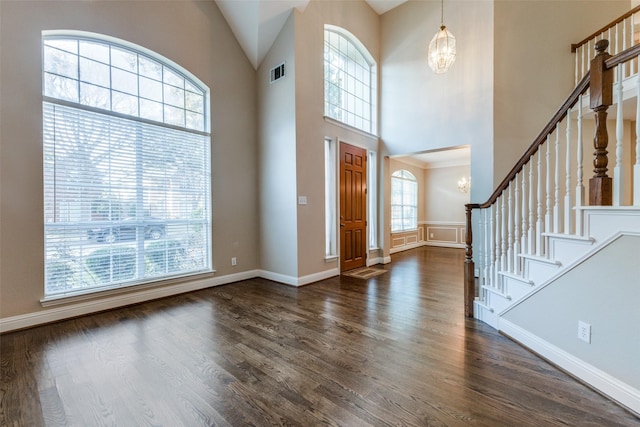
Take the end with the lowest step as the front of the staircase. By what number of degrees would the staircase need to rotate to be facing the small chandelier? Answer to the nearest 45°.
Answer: approximately 45° to its right

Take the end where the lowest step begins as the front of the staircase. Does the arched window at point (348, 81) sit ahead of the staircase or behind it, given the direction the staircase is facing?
ahead

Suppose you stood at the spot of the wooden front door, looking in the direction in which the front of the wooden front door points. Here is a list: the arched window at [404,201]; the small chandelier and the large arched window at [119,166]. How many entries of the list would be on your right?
1

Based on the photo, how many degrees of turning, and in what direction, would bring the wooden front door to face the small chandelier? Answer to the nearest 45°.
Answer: approximately 90° to its left

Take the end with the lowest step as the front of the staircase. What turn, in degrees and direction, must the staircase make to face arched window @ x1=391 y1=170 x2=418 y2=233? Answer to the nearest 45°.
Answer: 0° — it already faces it

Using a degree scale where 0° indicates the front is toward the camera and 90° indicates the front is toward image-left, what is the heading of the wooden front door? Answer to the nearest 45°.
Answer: approximately 315°

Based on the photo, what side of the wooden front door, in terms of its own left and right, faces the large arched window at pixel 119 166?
right

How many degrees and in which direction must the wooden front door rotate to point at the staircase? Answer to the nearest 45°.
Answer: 0° — it already faces it

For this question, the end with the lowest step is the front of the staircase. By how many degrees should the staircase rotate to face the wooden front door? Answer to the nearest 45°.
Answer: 0° — it already faces it
